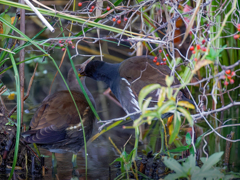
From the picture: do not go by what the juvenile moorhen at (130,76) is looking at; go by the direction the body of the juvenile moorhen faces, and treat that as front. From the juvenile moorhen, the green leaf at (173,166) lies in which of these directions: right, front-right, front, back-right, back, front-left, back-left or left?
left

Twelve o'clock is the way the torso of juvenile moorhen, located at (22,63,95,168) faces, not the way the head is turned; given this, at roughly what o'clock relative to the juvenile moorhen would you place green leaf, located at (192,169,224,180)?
The green leaf is roughly at 2 o'clock from the juvenile moorhen.

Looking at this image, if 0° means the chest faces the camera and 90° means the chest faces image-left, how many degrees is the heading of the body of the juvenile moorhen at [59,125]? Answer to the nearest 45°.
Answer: approximately 270°

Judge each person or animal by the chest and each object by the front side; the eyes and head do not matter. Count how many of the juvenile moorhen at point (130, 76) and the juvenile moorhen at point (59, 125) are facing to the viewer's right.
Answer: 1

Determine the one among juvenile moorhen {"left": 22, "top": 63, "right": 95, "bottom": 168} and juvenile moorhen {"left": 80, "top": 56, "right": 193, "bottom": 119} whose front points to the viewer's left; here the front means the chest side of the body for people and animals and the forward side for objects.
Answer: juvenile moorhen {"left": 80, "top": 56, "right": 193, "bottom": 119}

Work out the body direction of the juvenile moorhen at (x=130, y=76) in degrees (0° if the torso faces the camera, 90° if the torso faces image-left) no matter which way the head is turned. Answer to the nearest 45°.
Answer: approximately 90°

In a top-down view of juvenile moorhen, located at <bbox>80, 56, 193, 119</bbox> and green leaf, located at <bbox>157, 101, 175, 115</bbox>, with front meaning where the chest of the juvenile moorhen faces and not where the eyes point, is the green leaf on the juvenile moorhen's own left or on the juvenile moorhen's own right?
on the juvenile moorhen's own left

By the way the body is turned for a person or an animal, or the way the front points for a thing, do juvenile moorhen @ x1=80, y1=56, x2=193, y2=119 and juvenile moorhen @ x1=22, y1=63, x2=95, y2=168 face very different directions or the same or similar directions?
very different directions
